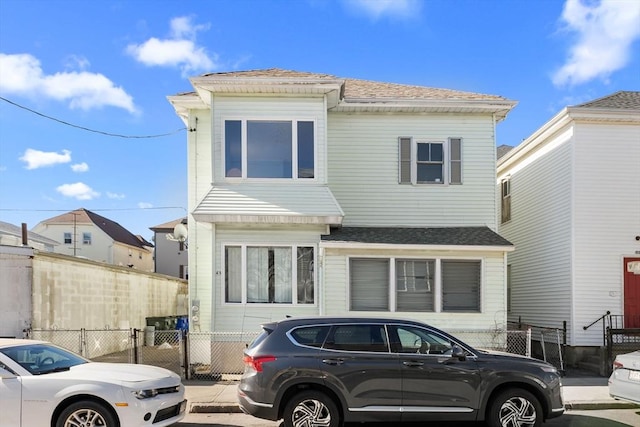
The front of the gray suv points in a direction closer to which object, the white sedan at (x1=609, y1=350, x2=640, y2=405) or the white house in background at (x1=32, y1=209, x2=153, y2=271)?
the white sedan

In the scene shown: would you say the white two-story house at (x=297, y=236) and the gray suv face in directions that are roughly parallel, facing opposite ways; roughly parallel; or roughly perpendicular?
roughly perpendicular

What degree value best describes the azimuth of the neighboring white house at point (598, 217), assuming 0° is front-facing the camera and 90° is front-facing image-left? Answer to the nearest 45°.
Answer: approximately 0°

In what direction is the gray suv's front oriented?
to the viewer's right

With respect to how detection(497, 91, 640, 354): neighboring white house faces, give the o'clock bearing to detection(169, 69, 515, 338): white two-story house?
The white two-story house is roughly at 2 o'clock from the neighboring white house.

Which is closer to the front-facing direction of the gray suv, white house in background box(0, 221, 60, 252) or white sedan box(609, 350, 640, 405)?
the white sedan

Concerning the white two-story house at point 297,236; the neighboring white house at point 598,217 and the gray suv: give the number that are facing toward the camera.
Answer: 2

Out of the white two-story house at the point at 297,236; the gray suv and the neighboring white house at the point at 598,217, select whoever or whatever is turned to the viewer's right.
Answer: the gray suv

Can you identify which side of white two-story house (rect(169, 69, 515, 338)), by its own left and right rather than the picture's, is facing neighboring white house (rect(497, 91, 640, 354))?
left
